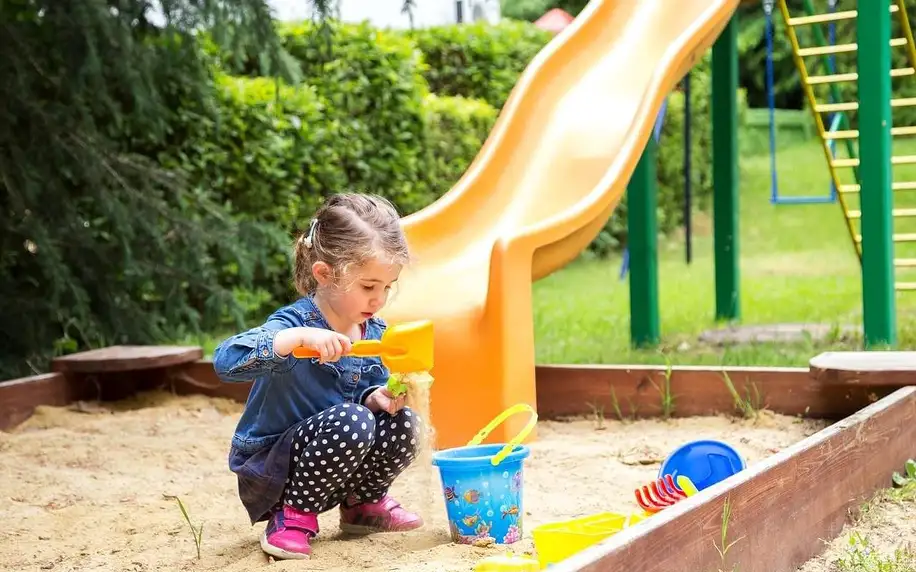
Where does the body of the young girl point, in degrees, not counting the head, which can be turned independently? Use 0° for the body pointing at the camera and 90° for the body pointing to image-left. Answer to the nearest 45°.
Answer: approximately 315°

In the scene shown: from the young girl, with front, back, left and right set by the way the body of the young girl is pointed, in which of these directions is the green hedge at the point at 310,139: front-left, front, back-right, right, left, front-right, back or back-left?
back-left

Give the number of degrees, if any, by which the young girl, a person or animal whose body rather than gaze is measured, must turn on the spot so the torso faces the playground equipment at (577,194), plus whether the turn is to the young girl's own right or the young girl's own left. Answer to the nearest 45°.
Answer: approximately 90° to the young girl's own left

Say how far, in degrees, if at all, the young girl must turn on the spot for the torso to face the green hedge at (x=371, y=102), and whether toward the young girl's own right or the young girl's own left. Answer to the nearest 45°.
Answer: approximately 135° to the young girl's own left

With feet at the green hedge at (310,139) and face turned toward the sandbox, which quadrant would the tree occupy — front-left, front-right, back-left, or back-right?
front-right

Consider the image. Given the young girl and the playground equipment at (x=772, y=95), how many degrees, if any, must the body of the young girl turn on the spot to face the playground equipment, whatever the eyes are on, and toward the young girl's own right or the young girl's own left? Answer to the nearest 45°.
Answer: approximately 90° to the young girl's own left

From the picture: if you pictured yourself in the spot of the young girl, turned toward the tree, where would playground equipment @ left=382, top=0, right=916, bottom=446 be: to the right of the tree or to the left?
right

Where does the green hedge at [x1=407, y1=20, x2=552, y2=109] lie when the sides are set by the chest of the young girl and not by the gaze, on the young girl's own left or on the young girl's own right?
on the young girl's own left

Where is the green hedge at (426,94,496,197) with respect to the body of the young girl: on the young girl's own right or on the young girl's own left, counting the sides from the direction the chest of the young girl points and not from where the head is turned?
on the young girl's own left

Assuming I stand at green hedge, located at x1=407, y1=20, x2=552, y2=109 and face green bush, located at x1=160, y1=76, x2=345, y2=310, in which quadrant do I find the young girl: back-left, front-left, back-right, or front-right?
front-left
